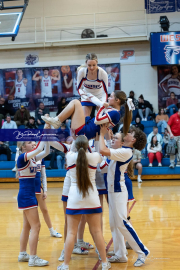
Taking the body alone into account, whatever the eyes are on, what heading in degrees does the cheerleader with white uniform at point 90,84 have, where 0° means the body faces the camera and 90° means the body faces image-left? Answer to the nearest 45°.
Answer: approximately 0°

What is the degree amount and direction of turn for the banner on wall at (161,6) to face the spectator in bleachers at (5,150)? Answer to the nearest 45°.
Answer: approximately 45° to its right

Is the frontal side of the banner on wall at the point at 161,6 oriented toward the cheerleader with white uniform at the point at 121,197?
yes

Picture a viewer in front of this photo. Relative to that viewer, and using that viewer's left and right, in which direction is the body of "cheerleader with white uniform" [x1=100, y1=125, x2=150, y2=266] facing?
facing to the left of the viewer

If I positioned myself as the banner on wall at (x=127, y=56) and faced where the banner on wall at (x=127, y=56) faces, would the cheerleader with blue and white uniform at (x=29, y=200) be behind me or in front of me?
in front
